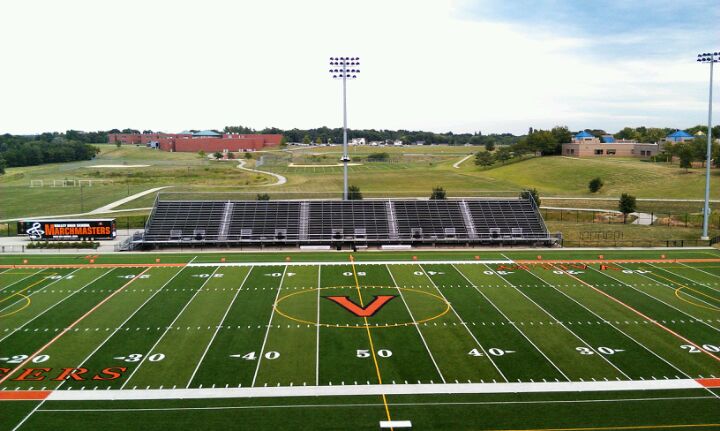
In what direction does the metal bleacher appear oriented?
toward the camera

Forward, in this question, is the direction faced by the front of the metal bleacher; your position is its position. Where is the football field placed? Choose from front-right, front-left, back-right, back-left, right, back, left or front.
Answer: front
